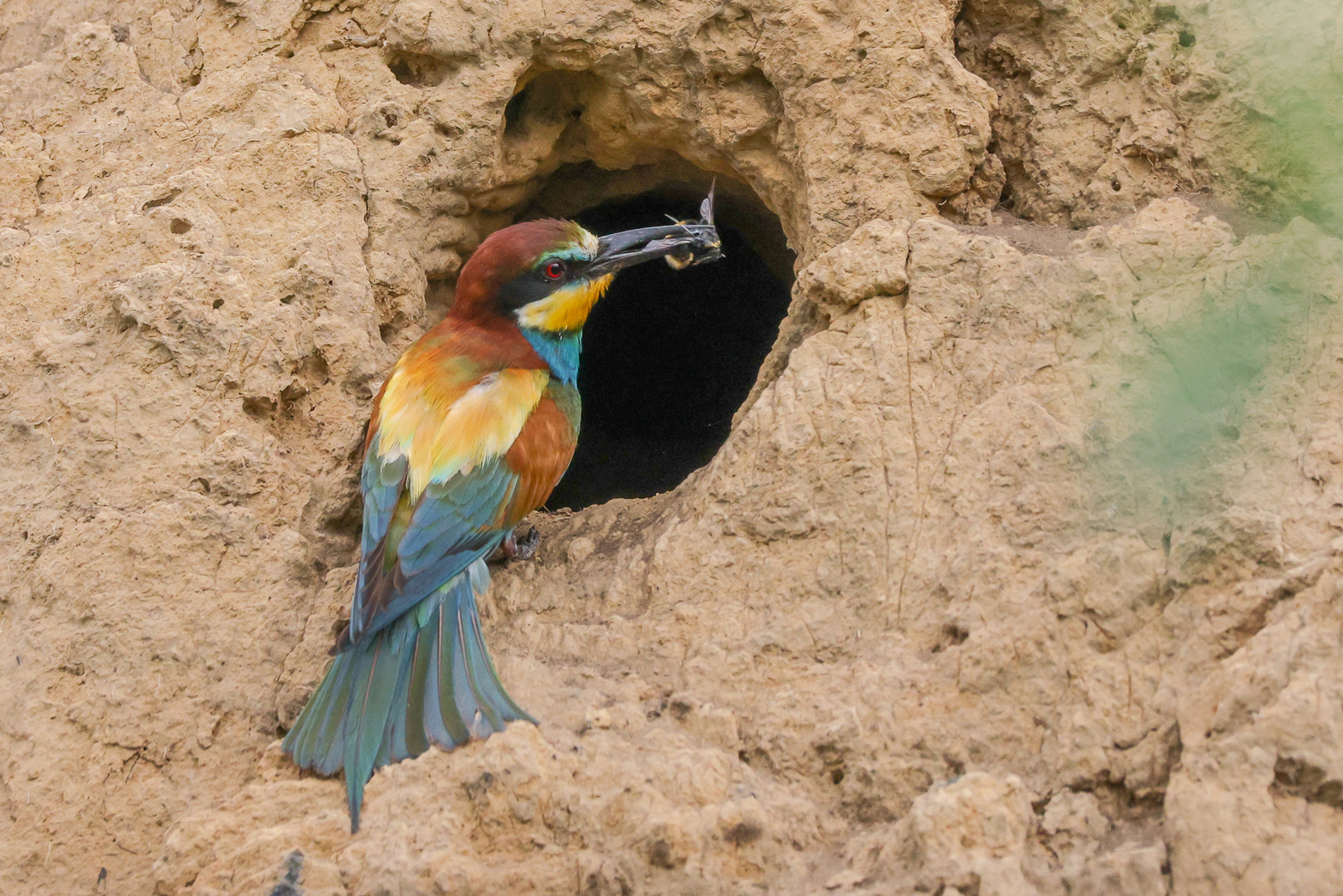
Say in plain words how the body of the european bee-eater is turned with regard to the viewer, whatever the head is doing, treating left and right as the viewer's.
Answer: facing away from the viewer and to the right of the viewer
